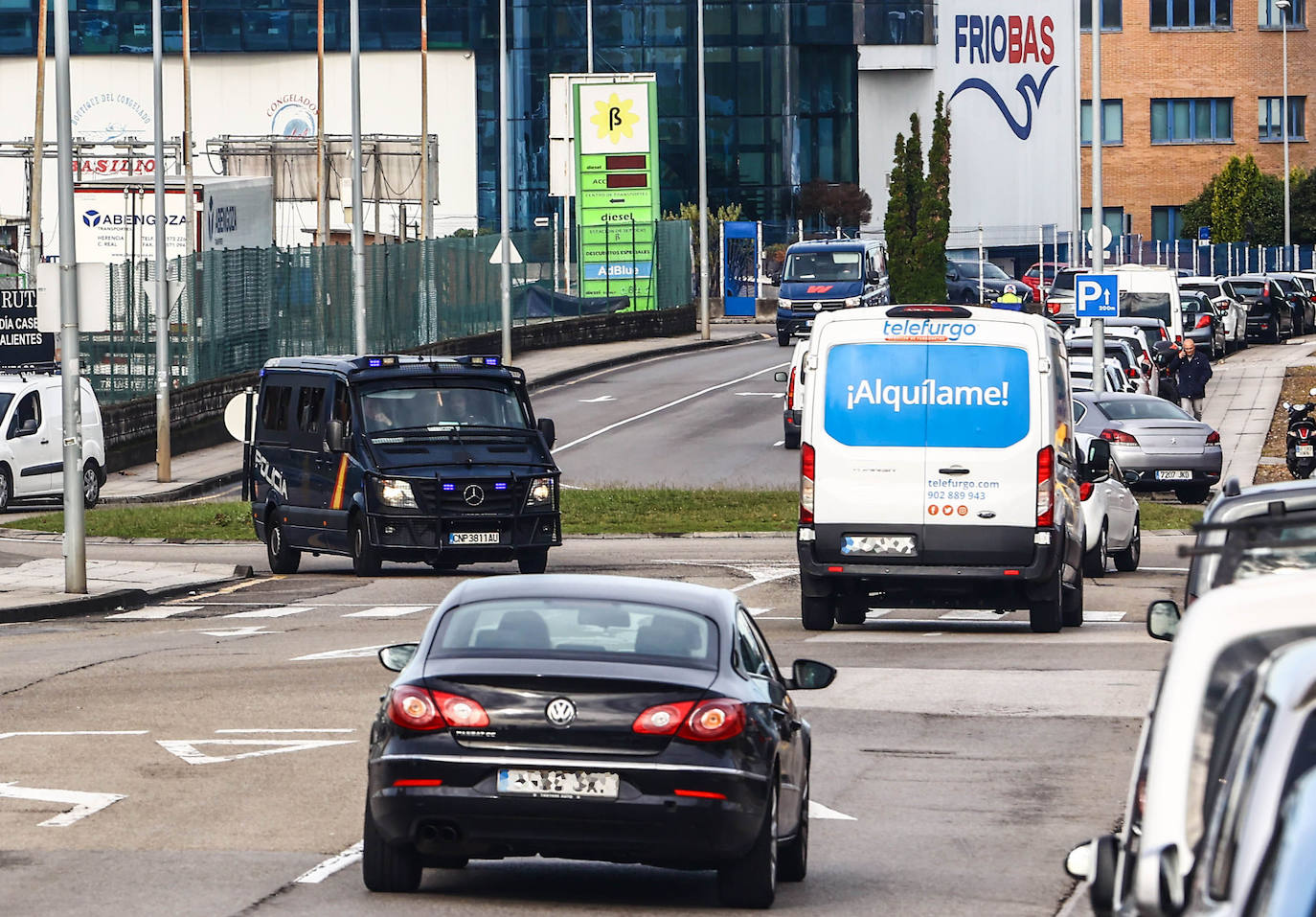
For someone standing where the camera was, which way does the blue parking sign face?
facing the viewer

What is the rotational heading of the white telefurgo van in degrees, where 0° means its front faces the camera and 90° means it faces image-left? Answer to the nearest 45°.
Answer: approximately 180°

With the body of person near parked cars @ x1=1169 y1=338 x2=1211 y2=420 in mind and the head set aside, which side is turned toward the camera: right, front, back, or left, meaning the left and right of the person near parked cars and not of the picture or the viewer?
front

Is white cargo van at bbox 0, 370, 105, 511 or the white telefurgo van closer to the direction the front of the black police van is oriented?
the white telefurgo van

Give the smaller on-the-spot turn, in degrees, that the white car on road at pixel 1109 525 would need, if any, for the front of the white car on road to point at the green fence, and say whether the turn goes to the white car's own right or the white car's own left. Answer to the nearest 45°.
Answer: approximately 90° to the white car's own left

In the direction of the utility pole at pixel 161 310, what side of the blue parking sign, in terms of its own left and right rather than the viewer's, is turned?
right

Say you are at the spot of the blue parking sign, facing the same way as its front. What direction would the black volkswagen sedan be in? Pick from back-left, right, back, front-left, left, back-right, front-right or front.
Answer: front

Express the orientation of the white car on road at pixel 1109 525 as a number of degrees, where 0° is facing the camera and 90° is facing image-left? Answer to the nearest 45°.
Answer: approximately 225°

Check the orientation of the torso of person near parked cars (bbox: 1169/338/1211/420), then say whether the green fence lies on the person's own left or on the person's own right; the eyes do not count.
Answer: on the person's own right
